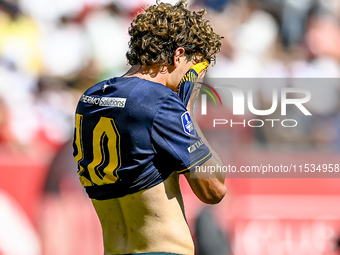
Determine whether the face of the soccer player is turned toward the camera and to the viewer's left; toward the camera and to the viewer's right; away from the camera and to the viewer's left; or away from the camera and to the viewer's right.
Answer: away from the camera and to the viewer's right

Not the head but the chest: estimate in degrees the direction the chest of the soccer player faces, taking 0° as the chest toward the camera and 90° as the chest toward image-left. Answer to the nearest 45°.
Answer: approximately 225°
